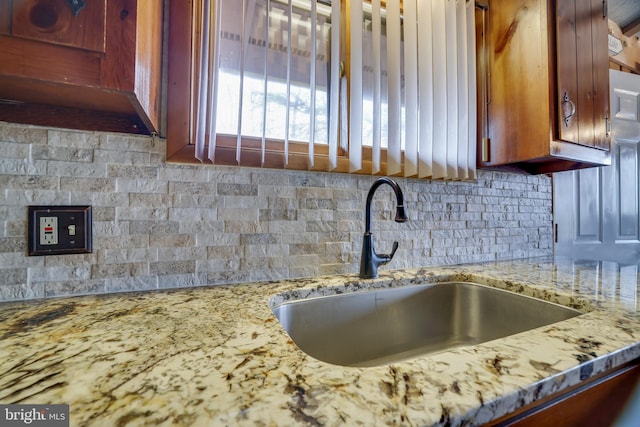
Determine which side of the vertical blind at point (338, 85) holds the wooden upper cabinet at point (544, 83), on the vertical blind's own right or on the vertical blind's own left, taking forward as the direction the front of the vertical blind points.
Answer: on the vertical blind's own left

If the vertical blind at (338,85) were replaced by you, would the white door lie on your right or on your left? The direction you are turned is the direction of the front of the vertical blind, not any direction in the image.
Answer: on your left

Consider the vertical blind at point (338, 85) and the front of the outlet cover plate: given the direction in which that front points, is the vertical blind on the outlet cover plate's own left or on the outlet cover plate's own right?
on the outlet cover plate's own left

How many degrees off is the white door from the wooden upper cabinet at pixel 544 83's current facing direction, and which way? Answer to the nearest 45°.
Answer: approximately 135° to its left

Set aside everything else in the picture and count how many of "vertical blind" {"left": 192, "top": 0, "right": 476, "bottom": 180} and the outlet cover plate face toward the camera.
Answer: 2

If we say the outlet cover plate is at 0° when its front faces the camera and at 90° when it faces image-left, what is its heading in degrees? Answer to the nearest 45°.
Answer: approximately 0°

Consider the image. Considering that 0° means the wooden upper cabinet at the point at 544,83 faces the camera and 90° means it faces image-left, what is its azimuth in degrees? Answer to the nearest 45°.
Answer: approximately 315°
